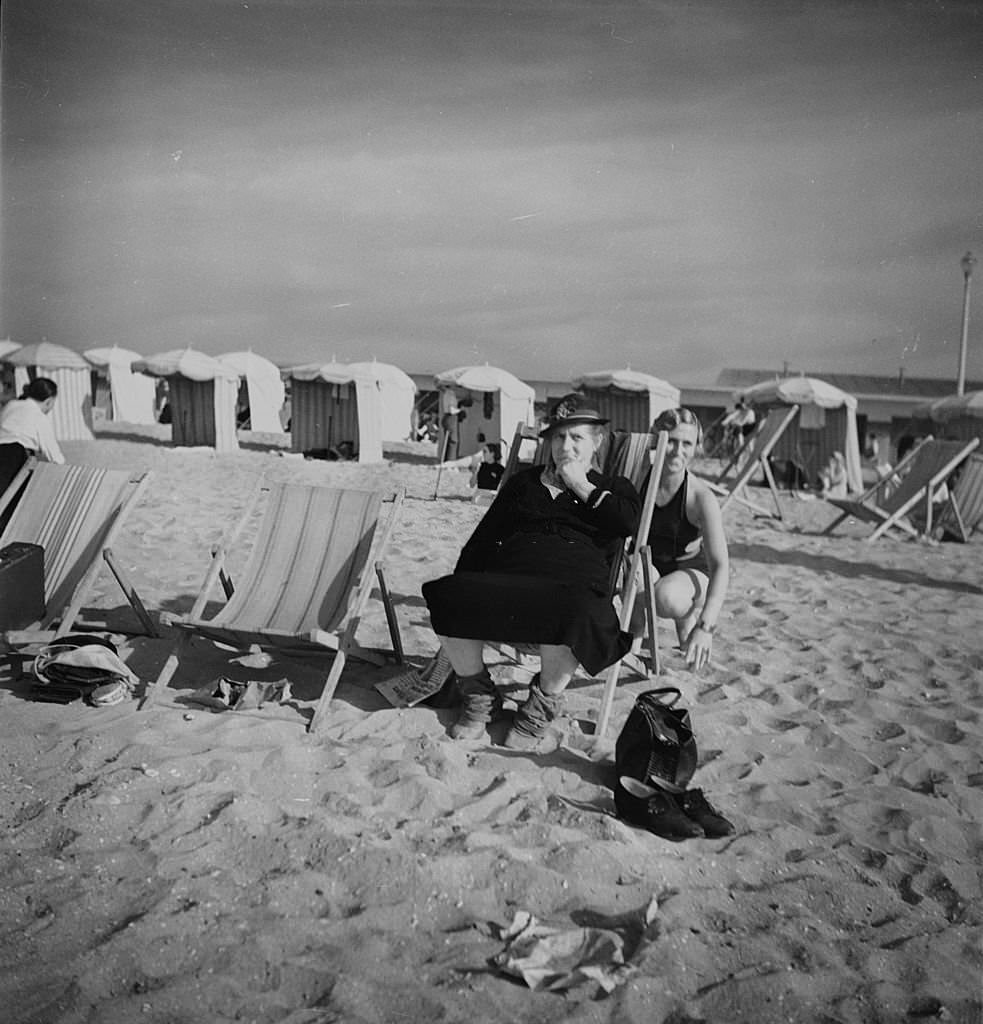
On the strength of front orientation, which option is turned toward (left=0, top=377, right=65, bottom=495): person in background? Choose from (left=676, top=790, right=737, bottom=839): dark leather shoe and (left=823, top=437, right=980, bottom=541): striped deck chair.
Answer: the striped deck chair

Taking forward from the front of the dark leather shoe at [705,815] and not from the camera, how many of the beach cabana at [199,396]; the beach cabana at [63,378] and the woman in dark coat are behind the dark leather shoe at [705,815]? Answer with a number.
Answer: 3

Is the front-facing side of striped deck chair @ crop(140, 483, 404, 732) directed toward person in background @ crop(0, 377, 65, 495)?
no

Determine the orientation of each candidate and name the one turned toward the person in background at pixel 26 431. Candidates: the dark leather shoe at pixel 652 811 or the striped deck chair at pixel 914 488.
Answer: the striped deck chair

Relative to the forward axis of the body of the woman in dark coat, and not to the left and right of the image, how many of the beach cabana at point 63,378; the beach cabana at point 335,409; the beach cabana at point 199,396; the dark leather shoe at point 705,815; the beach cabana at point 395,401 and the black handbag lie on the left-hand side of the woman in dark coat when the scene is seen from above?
2

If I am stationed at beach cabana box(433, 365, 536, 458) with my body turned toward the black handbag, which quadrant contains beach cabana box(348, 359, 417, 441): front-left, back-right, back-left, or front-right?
back-right

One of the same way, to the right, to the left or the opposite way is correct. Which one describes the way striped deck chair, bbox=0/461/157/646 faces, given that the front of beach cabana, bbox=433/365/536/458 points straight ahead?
the same way

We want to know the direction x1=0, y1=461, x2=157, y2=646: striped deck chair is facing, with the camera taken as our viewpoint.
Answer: facing the viewer and to the left of the viewer

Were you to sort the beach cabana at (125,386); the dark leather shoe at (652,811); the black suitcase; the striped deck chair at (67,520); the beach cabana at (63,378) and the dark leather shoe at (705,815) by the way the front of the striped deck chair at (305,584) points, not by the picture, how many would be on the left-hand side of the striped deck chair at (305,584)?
2

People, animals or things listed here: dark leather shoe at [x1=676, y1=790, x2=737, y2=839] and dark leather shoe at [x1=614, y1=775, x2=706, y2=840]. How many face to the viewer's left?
0

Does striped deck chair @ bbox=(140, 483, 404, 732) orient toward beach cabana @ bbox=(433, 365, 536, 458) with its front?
no

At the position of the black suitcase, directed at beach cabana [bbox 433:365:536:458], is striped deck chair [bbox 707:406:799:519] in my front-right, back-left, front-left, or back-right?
front-right

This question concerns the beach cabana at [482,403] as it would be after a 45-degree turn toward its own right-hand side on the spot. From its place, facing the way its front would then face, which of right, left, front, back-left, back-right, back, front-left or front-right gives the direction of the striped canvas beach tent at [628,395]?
back

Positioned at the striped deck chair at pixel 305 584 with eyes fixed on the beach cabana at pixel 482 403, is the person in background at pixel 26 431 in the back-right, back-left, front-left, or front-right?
front-left

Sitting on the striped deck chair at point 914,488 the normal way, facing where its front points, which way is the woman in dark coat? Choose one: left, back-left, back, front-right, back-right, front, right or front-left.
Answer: front-left

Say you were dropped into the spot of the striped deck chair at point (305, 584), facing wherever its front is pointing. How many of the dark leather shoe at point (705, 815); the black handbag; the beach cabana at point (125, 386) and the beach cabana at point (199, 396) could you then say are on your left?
2

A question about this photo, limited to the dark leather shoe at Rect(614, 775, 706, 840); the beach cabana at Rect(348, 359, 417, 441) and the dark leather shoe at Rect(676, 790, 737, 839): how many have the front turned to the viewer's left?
1

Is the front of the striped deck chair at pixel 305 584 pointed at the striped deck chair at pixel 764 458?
no

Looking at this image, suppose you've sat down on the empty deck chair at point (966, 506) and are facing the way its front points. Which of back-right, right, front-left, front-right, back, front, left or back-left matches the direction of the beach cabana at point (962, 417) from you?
back-right
